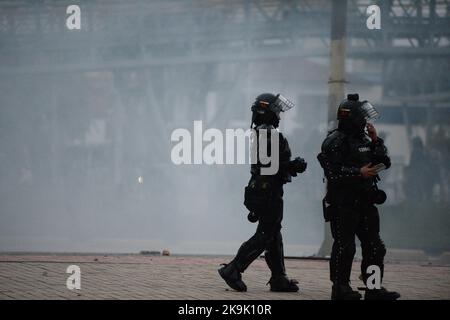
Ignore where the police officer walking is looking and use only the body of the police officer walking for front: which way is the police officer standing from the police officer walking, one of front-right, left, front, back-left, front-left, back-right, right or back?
front-right

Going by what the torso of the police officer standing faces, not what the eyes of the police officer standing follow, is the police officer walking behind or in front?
behind

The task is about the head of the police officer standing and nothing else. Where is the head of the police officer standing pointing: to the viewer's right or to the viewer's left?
to the viewer's right

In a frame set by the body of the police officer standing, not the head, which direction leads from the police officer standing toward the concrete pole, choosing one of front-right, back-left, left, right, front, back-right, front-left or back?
back-left

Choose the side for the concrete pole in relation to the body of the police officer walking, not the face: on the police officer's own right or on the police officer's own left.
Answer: on the police officer's own left

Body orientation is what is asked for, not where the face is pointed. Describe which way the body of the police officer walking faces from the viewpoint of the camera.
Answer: to the viewer's right

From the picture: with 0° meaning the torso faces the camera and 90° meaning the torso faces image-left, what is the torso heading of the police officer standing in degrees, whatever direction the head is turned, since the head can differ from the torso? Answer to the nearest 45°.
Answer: approximately 315°

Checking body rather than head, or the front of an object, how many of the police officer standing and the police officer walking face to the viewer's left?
0
